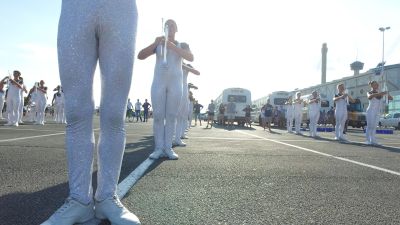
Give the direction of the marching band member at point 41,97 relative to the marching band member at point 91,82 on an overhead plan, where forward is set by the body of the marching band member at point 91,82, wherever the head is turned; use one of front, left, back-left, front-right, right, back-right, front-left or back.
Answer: back

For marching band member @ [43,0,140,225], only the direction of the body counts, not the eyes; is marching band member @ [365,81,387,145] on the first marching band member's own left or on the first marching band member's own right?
on the first marching band member's own left

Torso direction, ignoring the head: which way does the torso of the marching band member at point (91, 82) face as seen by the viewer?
toward the camera

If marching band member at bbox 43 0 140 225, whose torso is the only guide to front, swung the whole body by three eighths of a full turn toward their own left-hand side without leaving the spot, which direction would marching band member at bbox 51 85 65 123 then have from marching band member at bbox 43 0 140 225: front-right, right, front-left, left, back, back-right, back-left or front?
front-left

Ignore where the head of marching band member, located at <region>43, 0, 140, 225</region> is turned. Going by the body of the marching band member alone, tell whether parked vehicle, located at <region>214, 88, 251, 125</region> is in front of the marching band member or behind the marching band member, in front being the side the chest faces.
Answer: behind
